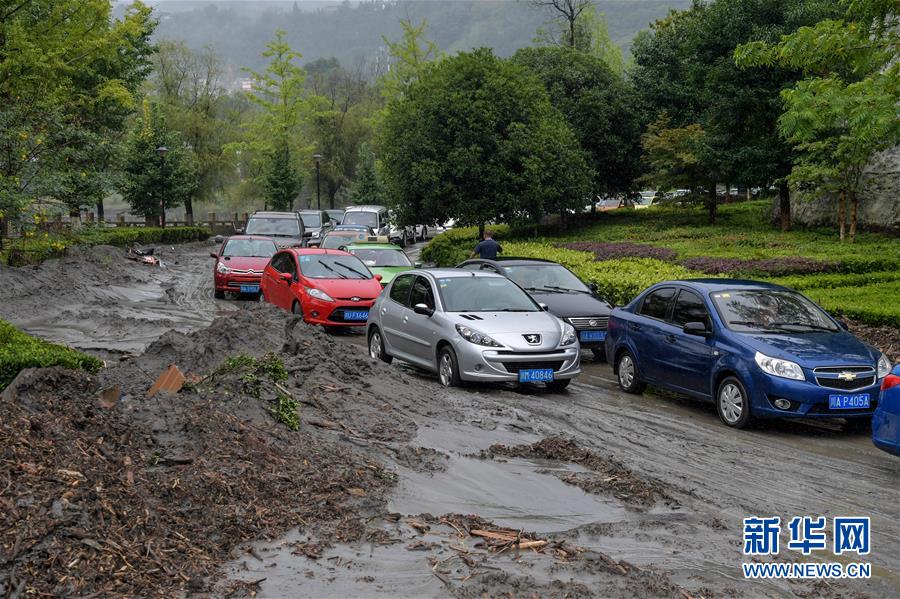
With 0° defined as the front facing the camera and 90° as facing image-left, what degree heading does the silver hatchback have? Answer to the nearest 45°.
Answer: approximately 315°

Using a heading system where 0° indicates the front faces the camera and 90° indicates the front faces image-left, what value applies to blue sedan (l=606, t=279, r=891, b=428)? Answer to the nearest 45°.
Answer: approximately 315°

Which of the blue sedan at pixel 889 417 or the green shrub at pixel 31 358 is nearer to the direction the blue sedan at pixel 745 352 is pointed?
the blue sedan

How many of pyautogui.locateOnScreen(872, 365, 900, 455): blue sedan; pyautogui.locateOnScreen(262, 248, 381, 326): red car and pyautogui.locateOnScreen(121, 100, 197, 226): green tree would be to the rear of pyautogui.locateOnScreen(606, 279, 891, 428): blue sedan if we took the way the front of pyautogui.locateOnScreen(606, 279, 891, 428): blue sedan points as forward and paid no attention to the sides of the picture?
2

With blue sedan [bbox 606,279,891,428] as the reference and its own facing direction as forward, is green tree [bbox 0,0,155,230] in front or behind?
behind

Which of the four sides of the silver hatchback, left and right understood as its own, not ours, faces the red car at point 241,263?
back

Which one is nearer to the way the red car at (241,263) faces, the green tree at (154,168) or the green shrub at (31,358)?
the green shrub

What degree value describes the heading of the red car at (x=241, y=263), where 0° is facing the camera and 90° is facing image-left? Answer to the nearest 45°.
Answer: approximately 0°
